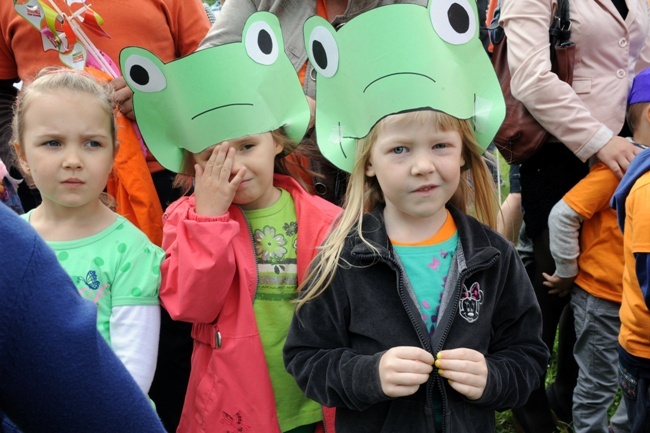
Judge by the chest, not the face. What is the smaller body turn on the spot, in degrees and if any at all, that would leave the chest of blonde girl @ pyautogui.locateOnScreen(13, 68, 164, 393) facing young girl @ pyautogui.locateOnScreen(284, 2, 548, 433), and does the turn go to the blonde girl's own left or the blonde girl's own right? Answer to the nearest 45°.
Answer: approximately 45° to the blonde girl's own left

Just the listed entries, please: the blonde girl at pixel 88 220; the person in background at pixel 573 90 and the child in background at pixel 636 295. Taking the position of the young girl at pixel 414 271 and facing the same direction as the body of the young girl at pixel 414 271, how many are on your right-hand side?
1

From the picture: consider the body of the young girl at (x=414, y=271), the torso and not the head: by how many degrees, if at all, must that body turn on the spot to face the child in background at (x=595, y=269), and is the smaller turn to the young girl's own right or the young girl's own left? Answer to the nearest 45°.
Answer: approximately 135° to the young girl's own left

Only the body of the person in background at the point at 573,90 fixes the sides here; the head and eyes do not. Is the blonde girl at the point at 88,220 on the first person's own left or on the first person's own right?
on the first person's own right

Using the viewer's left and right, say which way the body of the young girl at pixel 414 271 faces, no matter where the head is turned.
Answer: facing the viewer

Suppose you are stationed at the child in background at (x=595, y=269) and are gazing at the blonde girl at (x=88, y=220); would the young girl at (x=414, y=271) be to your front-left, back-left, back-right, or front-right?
front-left

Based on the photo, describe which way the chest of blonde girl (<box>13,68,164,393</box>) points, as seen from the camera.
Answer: toward the camera

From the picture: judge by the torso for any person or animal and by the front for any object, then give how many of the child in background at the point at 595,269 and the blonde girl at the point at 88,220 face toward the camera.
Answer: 1
